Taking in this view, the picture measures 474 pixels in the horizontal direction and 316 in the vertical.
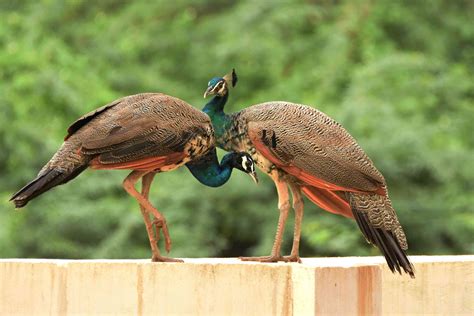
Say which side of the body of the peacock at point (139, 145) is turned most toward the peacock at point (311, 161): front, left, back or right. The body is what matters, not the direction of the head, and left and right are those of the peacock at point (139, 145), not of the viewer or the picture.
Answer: front

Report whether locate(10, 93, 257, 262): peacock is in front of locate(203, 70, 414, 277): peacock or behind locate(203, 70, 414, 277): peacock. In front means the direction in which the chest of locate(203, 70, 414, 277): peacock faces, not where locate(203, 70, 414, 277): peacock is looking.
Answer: in front

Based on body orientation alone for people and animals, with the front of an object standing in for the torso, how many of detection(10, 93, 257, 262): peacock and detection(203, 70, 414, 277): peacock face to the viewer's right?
1

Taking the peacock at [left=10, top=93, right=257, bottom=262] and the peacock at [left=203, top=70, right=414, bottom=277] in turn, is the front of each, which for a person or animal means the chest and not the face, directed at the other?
yes

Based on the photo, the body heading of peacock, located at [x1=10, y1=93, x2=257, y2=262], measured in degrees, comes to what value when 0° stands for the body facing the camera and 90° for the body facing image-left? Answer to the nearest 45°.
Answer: approximately 270°

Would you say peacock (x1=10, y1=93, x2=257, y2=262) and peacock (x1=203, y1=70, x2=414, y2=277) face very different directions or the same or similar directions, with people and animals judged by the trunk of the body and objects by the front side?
very different directions

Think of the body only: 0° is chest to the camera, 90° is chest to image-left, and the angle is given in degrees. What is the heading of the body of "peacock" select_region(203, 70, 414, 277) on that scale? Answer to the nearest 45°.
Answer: approximately 90°
